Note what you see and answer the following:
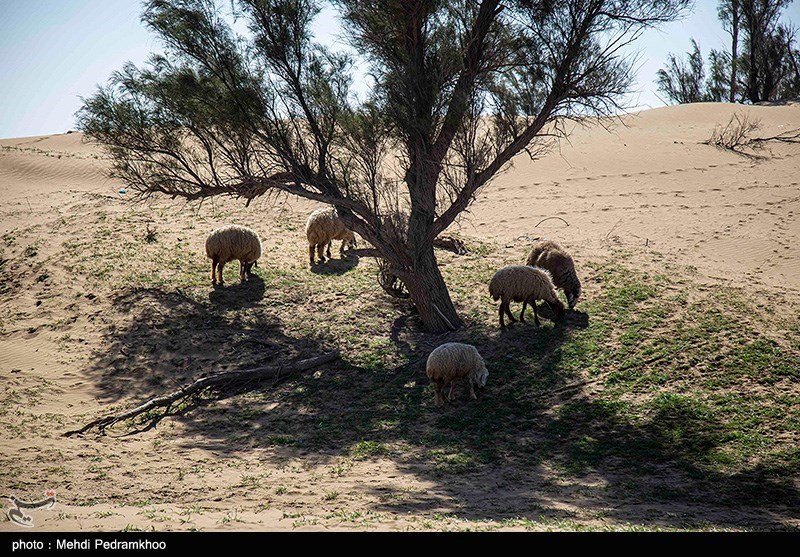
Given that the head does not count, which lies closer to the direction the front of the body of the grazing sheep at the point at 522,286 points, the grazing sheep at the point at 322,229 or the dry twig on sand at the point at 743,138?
the dry twig on sand

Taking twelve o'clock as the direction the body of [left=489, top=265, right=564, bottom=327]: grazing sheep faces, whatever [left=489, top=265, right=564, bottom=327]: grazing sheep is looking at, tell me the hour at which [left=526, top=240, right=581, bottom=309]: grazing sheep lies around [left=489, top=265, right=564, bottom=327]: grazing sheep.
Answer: [left=526, top=240, right=581, bottom=309]: grazing sheep is roughly at 10 o'clock from [left=489, top=265, right=564, bottom=327]: grazing sheep.

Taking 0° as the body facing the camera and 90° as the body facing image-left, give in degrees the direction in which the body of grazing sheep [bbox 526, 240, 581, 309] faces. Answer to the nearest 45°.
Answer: approximately 315°

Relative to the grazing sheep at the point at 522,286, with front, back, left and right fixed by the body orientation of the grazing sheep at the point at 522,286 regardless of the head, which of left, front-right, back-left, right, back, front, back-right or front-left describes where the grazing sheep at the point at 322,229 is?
back-left

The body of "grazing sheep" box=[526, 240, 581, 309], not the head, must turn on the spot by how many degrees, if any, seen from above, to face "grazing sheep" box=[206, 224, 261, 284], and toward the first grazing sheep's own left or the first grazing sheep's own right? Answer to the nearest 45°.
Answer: approximately 135° to the first grazing sheep's own right

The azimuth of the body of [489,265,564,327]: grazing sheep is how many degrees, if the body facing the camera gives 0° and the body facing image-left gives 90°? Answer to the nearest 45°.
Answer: approximately 270°

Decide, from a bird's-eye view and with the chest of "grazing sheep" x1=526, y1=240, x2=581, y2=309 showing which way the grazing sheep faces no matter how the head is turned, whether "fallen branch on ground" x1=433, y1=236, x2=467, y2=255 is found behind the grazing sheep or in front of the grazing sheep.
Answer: behind

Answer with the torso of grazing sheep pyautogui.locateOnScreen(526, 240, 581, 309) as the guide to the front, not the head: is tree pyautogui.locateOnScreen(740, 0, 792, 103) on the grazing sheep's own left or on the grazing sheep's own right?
on the grazing sheep's own left

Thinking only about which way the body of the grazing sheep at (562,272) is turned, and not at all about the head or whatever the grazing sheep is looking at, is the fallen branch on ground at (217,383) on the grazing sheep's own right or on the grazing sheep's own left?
on the grazing sheep's own right
